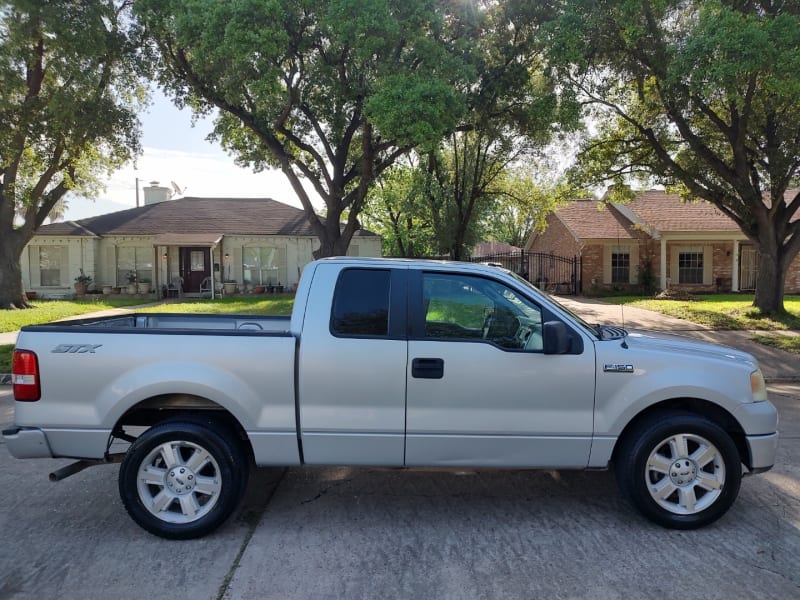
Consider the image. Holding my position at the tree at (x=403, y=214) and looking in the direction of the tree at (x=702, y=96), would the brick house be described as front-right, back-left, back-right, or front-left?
front-left

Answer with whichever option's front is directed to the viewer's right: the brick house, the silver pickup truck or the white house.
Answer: the silver pickup truck

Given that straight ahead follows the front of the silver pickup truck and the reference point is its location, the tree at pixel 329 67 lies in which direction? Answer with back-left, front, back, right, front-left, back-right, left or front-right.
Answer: left

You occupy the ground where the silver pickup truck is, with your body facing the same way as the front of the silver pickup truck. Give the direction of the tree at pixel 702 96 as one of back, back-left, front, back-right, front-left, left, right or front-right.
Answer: front-left

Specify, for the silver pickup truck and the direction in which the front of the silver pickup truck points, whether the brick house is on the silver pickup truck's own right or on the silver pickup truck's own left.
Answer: on the silver pickup truck's own left

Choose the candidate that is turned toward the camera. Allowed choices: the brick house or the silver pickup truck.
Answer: the brick house

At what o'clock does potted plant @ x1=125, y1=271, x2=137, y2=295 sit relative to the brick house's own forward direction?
The potted plant is roughly at 2 o'clock from the brick house.

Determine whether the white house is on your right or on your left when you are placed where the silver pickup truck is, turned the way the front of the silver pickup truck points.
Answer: on your left

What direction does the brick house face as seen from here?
toward the camera

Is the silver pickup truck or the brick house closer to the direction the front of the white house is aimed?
the silver pickup truck

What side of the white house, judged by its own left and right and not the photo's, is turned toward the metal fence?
left

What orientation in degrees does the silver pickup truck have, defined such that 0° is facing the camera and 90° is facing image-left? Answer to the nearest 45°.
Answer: approximately 270°

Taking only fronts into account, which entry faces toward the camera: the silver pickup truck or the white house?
the white house

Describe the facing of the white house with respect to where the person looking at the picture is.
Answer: facing the viewer

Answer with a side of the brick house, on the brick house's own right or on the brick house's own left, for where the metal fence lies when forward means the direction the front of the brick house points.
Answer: on the brick house's own right

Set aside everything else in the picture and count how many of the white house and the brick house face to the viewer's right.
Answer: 0
